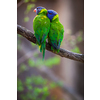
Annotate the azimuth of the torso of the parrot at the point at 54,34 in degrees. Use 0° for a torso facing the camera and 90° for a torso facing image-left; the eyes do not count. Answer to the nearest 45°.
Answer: approximately 135°
